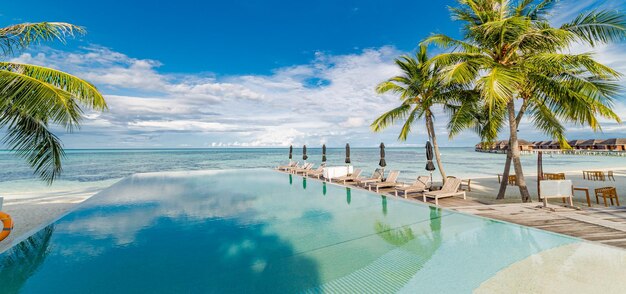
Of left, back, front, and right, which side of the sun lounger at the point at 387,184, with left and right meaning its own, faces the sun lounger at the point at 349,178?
right

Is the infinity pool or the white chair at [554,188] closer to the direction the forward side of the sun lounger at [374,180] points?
the infinity pool

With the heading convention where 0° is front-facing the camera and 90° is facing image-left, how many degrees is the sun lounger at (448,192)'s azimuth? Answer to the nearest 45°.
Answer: approximately 45°

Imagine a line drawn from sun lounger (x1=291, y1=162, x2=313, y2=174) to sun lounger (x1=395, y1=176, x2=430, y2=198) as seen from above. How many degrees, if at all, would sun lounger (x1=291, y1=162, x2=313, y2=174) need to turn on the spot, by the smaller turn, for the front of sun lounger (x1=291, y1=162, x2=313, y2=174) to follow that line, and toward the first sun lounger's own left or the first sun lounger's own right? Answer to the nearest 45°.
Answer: approximately 90° to the first sun lounger's own left

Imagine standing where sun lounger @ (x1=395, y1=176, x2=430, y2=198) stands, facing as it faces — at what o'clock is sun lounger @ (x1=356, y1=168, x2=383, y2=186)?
sun lounger @ (x1=356, y1=168, x2=383, y2=186) is roughly at 3 o'clock from sun lounger @ (x1=395, y1=176, x2=430, y2=198).

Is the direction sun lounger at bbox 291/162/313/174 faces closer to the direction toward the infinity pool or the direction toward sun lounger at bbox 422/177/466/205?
the infinity pool

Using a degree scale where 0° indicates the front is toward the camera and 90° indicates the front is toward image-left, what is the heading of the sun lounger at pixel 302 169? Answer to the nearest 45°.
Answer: approximately 45°

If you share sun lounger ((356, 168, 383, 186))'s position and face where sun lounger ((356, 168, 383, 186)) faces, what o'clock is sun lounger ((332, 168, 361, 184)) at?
sun lounger ((332, 168, 361, 184)) is roughly at 3 o'clock from sun lounger ((356, 168, 383, 186)).

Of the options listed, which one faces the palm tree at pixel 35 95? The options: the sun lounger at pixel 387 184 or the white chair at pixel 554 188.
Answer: the sun lounger

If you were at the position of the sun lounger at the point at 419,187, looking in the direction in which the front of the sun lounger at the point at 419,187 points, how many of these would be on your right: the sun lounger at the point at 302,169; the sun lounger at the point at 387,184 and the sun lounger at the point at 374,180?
3

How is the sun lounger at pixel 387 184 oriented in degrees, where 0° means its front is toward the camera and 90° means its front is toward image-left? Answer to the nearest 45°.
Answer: approximately 45°

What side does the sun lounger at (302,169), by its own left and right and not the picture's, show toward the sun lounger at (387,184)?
left

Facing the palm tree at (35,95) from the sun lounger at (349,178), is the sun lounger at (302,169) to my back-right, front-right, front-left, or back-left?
back-right

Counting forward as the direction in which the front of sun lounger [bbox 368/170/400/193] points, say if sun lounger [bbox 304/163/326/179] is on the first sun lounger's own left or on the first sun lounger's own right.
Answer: on the first sun lounger's own right

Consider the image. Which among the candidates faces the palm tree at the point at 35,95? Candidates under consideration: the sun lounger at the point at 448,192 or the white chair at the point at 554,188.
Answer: the sun lounger
